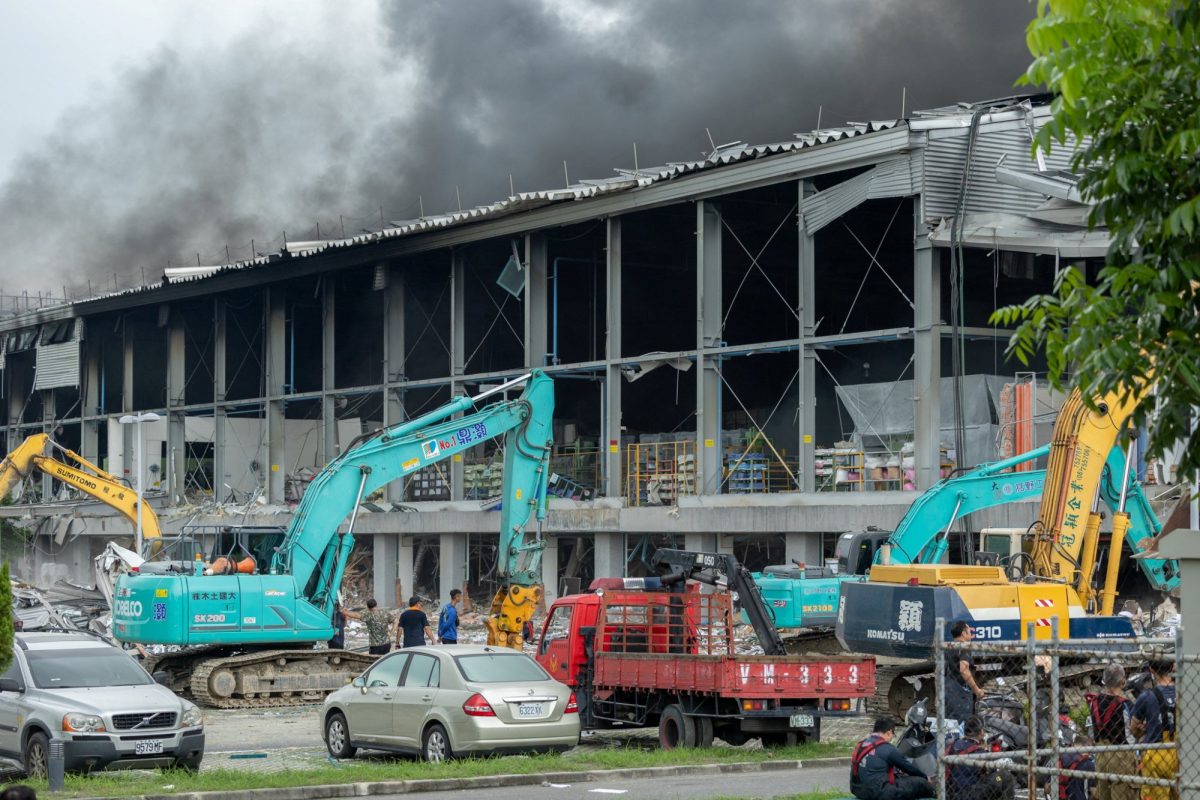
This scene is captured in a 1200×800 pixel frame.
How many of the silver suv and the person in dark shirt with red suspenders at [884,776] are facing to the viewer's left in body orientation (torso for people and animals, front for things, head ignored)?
0

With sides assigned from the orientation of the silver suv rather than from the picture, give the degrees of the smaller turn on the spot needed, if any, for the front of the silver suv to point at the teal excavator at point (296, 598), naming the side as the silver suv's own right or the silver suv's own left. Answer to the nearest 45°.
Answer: approximately 135° to the silver suv's own left

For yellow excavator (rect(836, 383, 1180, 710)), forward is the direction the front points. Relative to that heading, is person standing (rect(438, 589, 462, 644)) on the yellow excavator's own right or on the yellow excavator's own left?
on the yellow excavator's own left

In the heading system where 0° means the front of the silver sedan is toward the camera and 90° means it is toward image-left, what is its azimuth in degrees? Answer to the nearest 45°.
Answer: approximately 135°

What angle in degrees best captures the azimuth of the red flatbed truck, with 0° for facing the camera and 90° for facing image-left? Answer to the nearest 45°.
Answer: approximately 135°

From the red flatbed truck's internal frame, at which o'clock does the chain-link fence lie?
The chain-link fence is roughly at 7 o'clock from the red flatbed truck.

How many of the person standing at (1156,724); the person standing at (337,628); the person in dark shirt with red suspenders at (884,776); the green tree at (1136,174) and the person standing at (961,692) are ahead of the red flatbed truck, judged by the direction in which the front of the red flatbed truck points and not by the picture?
1

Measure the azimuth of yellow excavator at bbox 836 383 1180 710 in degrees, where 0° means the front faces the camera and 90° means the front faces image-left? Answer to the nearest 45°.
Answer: approximately 225°

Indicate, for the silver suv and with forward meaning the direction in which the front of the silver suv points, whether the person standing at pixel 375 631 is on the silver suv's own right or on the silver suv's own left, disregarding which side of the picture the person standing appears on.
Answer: on the silver suv's own left

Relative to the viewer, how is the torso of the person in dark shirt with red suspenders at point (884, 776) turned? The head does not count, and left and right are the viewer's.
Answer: facing away from the viewer and to the right of the viewer

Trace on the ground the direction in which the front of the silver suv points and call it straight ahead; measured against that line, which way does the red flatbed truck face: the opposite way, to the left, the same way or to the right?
the opposite way
